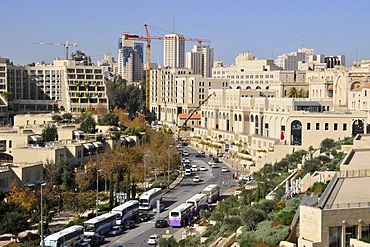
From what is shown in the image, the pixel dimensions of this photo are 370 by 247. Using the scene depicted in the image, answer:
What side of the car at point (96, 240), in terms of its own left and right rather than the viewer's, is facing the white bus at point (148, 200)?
back

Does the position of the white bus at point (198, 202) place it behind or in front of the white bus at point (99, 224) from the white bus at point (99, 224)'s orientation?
behind

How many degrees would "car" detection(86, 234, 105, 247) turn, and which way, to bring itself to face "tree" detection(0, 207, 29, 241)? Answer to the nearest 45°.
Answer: approximately 45° to its right

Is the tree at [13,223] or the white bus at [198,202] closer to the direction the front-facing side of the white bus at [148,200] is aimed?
the tree

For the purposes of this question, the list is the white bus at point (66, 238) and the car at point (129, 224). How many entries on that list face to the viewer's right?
0

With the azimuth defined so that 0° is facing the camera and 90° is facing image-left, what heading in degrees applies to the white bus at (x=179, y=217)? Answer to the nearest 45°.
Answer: approximately 225°

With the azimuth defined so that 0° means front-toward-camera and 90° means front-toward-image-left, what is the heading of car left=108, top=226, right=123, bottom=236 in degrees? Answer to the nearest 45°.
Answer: approximately 45°

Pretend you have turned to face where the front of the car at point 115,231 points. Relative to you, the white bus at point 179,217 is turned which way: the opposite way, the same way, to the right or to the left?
the opposite way

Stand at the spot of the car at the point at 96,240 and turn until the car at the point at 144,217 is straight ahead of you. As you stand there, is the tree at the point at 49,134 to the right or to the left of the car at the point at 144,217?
left

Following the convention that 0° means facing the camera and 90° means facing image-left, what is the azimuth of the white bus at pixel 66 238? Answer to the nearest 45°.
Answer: approximately 45°

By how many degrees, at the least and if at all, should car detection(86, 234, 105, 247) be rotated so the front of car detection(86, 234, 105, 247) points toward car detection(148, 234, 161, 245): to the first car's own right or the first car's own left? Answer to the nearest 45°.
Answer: approximately 135° to the first car's own left

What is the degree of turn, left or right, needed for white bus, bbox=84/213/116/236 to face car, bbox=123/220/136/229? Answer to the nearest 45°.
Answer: approximately 180°
